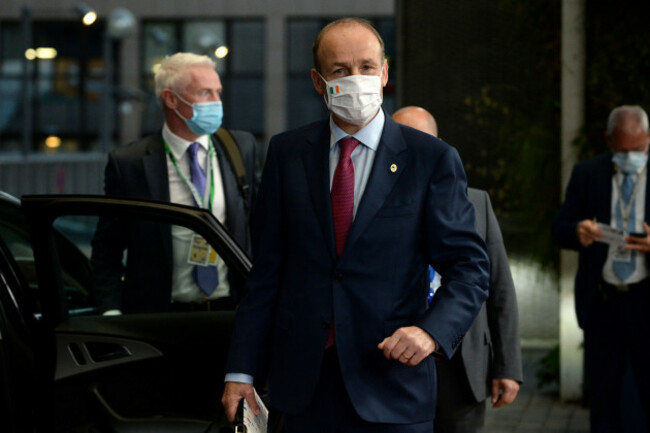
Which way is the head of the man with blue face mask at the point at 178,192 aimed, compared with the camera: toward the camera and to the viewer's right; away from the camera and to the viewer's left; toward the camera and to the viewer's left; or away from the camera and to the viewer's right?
toward the camera and to the viewer's right

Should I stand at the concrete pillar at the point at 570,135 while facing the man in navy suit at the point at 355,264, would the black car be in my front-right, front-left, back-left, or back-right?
front-right

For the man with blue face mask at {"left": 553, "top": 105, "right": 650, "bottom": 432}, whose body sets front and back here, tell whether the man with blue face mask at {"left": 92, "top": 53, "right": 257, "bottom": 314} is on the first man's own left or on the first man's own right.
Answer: on the first man's own right

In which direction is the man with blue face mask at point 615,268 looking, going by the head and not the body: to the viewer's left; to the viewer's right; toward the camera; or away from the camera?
toward the camera

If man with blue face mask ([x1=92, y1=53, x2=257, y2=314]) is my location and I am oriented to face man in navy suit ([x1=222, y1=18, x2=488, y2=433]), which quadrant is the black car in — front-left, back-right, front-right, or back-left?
front-right

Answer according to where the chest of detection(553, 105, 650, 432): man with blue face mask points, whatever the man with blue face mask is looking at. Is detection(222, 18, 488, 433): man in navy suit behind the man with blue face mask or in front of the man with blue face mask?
in front

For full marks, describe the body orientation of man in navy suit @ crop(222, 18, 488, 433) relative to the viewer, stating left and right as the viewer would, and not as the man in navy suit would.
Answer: facing the viewer

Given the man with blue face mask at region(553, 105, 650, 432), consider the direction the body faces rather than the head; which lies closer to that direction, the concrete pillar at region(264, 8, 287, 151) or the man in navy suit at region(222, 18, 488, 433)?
the man in navy suit

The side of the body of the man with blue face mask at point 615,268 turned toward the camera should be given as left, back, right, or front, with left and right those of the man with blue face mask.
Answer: front

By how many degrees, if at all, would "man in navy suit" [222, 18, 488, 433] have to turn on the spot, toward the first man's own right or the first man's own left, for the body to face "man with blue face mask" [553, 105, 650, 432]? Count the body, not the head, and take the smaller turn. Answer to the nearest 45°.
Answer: approximately 135° to the first man's own left

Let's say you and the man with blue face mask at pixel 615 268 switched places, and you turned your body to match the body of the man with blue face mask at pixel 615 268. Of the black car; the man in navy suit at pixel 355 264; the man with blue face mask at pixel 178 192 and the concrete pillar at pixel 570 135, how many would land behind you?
1

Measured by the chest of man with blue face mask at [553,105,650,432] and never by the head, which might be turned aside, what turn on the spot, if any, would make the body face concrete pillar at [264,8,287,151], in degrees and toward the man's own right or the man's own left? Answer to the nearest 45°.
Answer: approximately 180°

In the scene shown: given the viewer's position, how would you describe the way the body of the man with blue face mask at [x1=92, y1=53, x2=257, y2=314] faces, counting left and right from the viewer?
facing the viewer and to the right of the viewer

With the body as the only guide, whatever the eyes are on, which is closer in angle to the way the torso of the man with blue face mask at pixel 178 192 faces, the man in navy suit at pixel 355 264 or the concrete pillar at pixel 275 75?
the man in navy suit

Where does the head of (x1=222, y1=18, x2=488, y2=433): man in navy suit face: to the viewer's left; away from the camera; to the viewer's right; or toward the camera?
toward the camera

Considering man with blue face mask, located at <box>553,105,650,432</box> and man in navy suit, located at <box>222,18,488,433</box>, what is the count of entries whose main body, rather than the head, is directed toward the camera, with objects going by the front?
2

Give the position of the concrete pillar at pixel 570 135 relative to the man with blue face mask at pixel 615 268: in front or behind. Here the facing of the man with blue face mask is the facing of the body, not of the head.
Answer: behind
